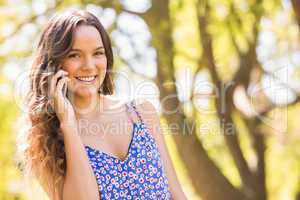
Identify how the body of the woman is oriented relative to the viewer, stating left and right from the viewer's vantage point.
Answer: facing the viewer and to the right of the viewer

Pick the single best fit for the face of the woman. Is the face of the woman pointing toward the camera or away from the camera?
toward the camera
